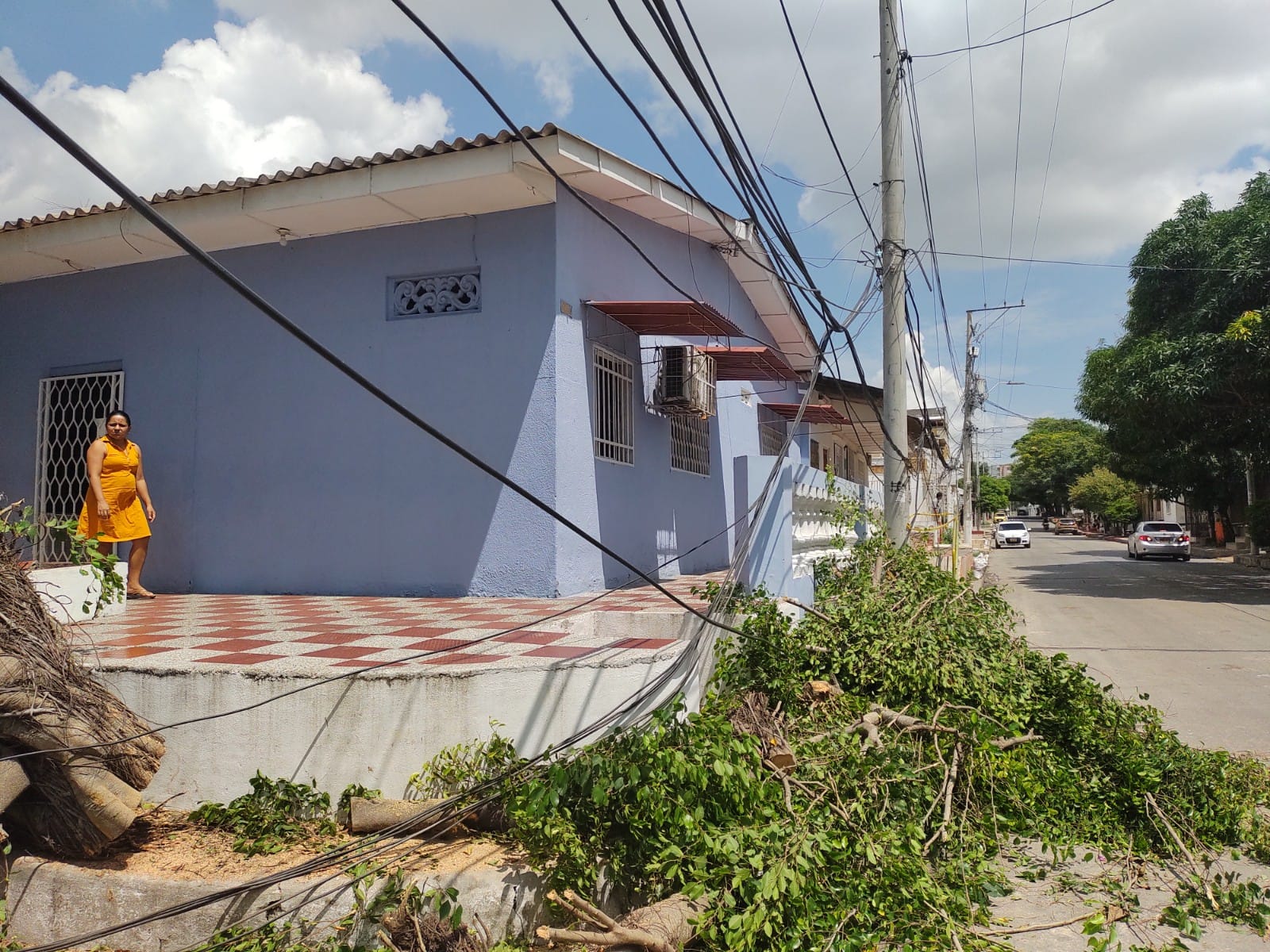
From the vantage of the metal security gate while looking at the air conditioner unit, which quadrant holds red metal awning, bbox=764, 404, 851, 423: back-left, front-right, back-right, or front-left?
front-left

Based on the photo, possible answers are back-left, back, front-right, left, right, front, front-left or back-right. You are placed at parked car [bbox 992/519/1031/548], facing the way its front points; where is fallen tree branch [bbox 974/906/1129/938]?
front

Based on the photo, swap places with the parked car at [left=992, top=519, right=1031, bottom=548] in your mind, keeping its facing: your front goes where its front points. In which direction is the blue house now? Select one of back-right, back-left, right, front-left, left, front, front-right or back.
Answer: front

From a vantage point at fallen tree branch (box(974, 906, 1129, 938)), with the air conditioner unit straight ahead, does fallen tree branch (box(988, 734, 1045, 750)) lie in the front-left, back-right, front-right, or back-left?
front-right

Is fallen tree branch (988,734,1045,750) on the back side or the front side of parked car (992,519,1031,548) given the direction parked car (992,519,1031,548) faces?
on the front side

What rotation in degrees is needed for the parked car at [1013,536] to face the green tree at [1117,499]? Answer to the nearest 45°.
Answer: approximately 135° to its left

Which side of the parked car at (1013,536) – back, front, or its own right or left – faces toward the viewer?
front

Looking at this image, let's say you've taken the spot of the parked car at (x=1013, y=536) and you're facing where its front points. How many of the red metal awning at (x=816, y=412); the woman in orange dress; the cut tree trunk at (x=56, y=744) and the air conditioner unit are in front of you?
4

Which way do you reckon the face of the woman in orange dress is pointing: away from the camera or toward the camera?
toward the camera

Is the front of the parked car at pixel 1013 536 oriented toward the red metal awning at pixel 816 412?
yes

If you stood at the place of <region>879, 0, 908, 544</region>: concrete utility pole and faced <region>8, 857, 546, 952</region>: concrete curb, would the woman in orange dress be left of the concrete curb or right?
right

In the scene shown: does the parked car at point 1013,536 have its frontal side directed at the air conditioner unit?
yes

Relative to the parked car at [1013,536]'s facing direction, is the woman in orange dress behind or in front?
in front

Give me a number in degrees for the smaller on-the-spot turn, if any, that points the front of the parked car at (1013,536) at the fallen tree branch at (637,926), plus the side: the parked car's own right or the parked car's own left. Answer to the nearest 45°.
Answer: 0° — it already faces it
